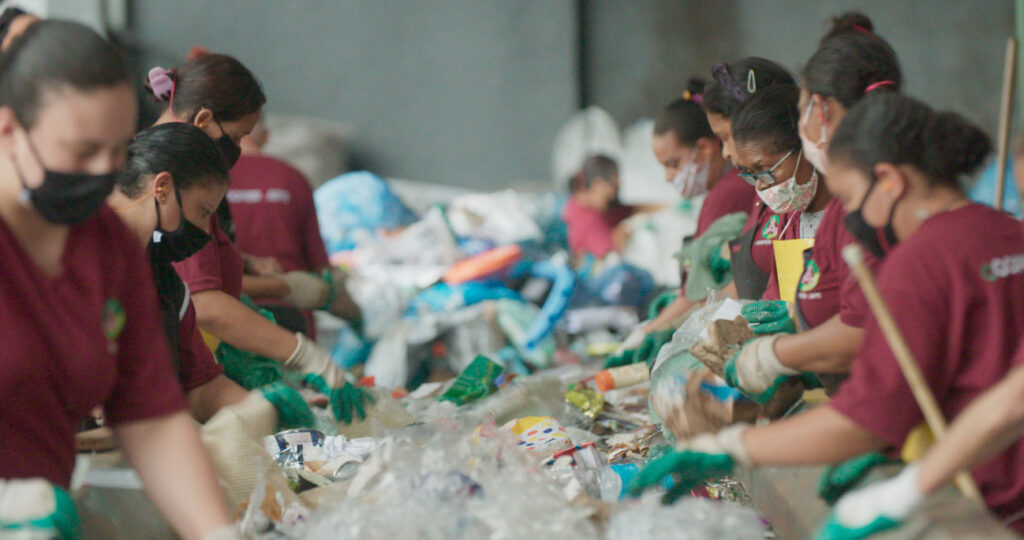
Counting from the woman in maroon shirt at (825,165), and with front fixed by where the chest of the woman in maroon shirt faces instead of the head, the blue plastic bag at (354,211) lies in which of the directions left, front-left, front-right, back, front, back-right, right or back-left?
front-right

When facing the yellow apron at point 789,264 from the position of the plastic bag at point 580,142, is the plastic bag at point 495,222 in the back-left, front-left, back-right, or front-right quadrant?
front-right

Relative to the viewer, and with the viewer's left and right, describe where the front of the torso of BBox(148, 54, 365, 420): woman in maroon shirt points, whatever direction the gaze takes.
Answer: facing to the right of the viewer

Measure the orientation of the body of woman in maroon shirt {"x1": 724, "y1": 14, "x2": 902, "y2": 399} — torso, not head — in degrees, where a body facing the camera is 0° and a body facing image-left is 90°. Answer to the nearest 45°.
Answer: approximately 90°

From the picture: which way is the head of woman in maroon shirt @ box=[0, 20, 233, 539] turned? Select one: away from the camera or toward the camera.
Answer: toward the camera

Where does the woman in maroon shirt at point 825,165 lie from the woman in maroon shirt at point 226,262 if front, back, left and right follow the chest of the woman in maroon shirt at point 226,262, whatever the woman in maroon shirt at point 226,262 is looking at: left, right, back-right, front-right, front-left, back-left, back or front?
front-right

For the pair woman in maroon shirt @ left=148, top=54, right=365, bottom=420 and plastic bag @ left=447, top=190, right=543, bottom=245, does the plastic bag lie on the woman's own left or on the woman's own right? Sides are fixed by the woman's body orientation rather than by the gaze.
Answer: on the woman's own left

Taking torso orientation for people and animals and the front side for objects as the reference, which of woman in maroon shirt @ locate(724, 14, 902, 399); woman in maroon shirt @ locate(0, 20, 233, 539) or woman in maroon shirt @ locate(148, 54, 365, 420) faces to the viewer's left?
woman in maroon shirt @ locate(724, 14, 902, 399)

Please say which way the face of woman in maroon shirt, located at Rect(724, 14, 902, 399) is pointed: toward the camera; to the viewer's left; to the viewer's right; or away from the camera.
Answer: to the viewer's left

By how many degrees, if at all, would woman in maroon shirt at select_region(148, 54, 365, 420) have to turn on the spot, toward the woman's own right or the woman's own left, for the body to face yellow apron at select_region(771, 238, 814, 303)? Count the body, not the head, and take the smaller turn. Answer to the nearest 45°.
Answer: approximately 45° to the woman's own right

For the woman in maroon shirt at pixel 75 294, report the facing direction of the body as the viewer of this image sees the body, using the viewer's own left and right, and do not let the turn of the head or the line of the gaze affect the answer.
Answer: facing the viewer and to the right of the viewer

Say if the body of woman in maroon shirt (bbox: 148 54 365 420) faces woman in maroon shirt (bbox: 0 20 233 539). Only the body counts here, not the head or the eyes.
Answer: no

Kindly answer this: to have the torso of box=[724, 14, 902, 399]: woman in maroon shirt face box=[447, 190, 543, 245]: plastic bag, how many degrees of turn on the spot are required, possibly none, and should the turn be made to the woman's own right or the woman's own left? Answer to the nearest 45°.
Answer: approximately 45° to the woman's own right

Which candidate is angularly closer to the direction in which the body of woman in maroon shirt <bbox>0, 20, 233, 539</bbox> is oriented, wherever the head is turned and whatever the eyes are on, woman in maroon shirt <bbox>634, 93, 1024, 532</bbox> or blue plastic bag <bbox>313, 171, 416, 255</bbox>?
the woman in maroon shirt

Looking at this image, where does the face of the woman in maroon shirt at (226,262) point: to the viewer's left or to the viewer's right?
to the viewer's right

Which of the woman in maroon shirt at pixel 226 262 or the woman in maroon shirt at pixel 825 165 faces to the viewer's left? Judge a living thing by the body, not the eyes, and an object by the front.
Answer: the woman in maroon shirt at pixel 825 165
